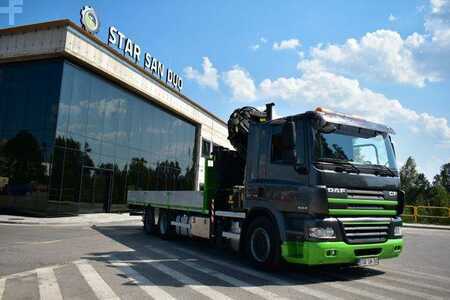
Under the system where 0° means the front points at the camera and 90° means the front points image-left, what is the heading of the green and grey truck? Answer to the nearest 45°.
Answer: approximately 315°

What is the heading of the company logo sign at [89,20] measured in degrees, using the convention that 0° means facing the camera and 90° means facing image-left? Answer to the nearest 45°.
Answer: approximately 315°

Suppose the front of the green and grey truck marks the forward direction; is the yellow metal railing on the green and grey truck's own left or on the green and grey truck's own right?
on the green and grey truck's own left

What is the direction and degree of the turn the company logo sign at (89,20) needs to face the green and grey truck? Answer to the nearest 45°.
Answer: approximately 45° to its right

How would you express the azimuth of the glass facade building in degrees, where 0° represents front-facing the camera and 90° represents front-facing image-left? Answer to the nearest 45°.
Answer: approximately 315°

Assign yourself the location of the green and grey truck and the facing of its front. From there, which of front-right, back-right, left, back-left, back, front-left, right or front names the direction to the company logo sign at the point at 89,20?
back

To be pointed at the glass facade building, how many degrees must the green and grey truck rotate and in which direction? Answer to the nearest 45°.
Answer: approximately 180°
